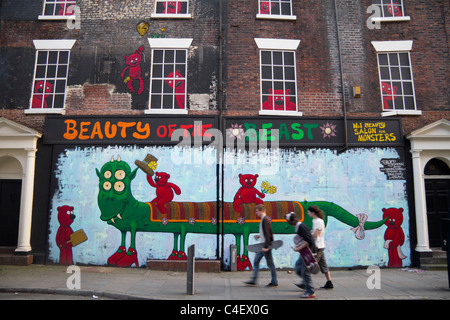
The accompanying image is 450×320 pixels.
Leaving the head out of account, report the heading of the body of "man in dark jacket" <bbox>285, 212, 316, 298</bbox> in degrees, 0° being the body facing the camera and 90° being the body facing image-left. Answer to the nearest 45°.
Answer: approximately 90°

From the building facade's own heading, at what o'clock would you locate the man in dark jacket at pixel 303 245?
The man in dark jacket is roughly at 11 o'clock from the building facade.

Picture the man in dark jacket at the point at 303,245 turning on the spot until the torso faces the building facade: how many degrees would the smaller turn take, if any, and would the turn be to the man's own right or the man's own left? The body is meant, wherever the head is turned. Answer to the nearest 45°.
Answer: approximately 45° to the man's own right

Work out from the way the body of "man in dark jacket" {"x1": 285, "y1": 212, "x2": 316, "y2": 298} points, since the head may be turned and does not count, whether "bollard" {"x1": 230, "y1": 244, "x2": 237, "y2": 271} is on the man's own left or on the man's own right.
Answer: on the man's own right

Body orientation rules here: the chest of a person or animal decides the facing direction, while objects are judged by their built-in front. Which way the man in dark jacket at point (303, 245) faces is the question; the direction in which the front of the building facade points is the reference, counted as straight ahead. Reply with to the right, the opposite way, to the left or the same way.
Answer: to the right

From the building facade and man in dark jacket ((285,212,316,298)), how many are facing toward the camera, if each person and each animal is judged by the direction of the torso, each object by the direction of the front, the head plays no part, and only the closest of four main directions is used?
1

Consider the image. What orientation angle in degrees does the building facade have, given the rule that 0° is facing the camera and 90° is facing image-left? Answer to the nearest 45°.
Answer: approximately 0°
